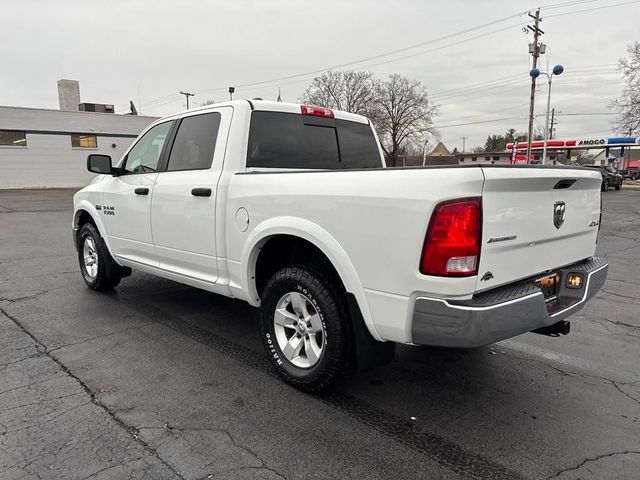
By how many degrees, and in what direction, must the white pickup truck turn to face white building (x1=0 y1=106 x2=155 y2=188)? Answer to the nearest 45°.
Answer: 0° — it already faces it

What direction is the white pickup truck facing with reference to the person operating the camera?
facing away from the viewer and to the left of the viewer
